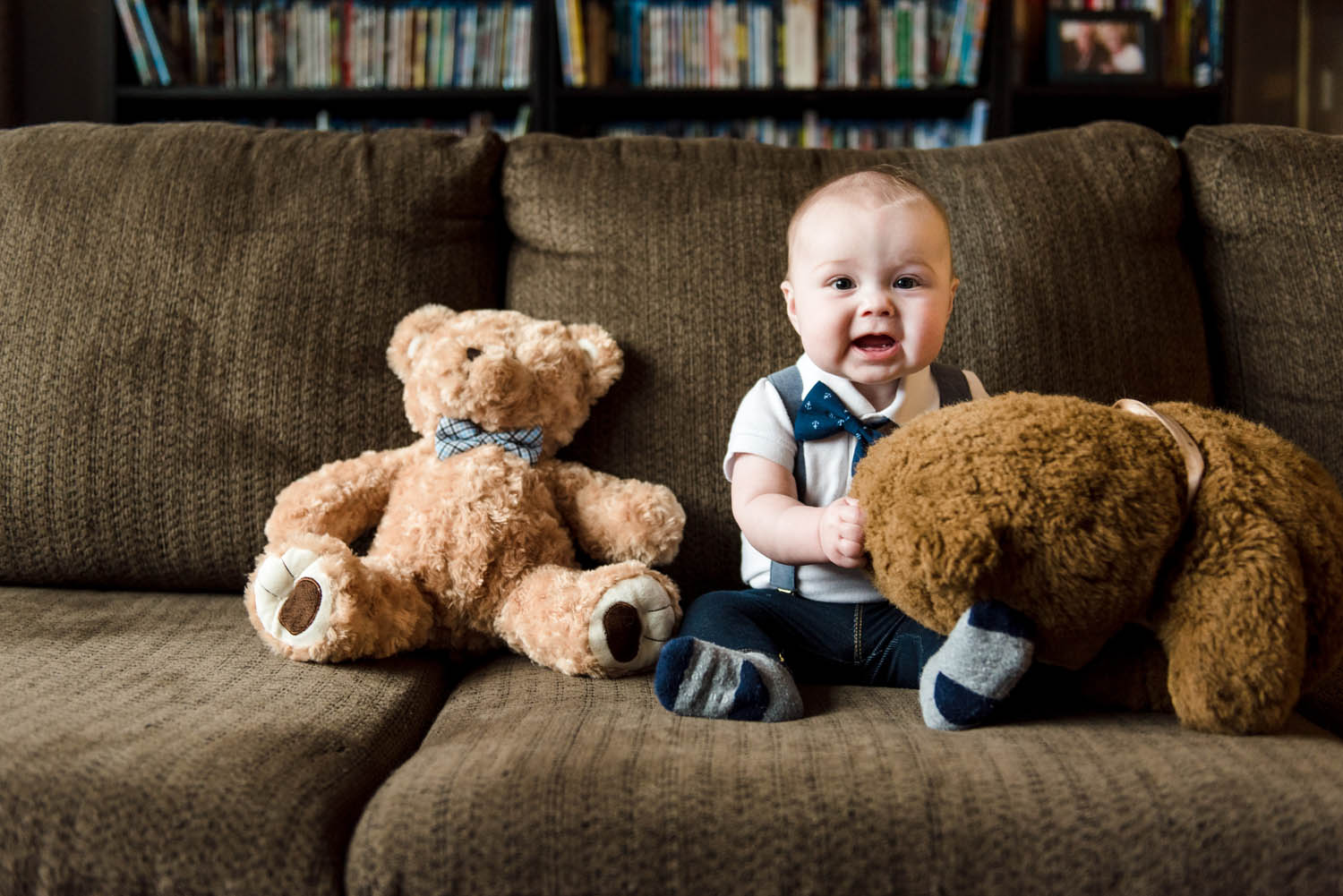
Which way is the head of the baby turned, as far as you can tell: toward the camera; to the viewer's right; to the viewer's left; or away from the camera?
toward the camera

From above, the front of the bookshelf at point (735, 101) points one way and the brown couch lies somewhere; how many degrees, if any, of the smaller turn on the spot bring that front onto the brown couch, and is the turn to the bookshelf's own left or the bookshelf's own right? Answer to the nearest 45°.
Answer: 0° — it already faces it

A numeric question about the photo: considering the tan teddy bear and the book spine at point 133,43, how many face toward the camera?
2

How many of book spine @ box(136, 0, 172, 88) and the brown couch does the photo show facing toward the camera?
2

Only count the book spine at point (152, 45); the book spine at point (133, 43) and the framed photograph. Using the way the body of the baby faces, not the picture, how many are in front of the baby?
0

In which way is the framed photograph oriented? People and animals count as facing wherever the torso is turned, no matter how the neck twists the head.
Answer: toward the camera

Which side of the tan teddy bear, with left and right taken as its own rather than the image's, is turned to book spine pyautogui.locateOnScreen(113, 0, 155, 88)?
back

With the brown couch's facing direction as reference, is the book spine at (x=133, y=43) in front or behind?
behind

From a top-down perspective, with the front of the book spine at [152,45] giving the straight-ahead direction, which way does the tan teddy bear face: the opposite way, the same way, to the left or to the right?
the same way

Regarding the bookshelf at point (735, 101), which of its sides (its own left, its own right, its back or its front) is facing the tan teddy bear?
front

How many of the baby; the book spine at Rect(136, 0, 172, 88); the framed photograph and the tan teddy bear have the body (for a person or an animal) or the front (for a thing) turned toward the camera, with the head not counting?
4

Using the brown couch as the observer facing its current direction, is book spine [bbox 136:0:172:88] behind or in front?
behind

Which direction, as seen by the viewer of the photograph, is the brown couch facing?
facing the viewer

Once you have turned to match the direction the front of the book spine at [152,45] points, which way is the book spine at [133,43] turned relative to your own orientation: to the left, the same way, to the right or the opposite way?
the same way

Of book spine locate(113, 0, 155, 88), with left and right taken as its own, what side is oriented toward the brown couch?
front

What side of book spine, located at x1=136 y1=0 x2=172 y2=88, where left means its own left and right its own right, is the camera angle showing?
front
